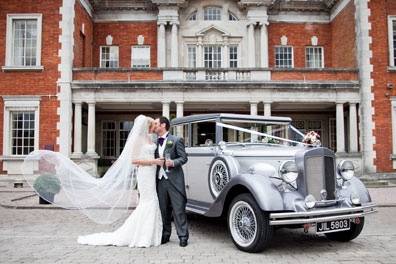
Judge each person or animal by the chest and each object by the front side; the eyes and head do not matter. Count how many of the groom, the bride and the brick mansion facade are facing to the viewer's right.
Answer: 1

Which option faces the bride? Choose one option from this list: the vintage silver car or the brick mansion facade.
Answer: the brick mansion facade

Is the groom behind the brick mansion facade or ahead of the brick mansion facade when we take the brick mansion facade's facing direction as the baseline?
ahead

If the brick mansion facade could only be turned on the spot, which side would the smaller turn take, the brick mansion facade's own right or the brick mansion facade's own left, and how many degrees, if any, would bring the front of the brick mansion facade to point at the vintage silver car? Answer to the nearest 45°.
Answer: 0° — it already faces it

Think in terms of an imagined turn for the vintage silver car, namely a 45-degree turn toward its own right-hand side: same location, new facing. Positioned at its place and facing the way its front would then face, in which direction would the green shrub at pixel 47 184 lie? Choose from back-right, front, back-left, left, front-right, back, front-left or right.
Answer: right

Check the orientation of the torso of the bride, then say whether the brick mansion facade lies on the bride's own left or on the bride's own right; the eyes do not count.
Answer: on the bride's own left

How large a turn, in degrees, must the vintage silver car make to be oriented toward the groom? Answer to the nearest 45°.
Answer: approximately 135° to its right

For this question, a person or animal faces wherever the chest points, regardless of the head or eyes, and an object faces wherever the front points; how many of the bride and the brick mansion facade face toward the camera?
1

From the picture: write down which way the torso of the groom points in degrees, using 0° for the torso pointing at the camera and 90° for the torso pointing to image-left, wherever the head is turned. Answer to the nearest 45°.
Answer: approximately 45°

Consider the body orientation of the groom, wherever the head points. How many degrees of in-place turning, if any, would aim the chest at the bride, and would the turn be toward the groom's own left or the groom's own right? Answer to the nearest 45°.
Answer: approximately 45° to the groom's own right

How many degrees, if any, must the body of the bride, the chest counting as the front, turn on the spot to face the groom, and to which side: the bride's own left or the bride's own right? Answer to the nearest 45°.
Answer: approximately 45° to the bride's own right

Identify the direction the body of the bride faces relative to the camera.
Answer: to the viewer's right

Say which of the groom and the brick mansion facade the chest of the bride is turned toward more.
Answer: the groom

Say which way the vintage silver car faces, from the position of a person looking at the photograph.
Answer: facing the viewer and to the right of the viewer
